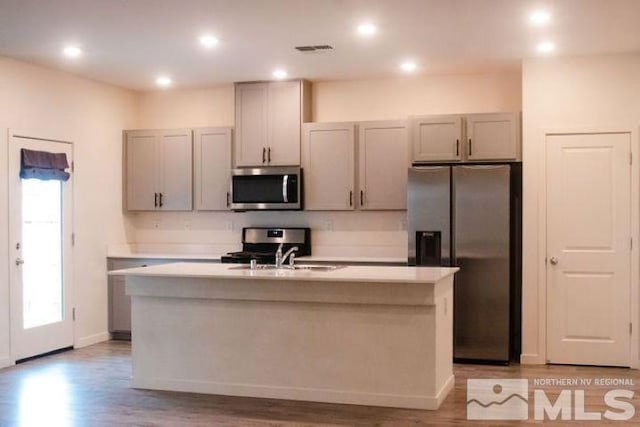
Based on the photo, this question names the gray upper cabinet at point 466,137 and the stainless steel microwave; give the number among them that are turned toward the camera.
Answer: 2

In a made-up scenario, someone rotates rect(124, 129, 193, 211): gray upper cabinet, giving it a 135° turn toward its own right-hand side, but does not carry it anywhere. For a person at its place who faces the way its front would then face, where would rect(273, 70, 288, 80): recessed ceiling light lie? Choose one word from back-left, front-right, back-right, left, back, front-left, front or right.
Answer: back

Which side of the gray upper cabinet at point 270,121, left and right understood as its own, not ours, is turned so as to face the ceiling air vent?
front

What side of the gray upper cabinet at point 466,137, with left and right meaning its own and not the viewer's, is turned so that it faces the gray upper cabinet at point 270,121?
right

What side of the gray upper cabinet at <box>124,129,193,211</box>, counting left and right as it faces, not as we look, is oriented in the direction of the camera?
front

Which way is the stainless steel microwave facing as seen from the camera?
toward the camera

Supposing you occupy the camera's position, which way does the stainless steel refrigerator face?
facing the viewer

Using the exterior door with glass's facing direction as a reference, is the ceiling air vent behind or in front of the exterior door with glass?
in front

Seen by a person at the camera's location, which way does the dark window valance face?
facing the viewer and to the right of the viewer

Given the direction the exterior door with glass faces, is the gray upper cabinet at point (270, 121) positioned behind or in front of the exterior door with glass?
in front

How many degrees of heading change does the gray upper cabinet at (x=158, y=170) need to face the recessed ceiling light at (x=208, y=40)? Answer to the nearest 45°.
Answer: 0° — it already faces it

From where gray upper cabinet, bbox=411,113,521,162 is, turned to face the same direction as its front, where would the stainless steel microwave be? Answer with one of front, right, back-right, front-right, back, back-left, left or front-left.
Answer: right

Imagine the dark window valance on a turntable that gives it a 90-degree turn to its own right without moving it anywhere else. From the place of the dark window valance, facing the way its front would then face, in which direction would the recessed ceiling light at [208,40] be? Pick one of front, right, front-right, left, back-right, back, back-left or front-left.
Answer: left

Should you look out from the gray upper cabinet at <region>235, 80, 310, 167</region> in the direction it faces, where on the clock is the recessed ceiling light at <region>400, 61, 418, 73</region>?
The recessed ceiling light is roughly at 10 o'clock from the gray upper cabinet.

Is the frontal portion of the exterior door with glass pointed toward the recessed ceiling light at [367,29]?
yes
